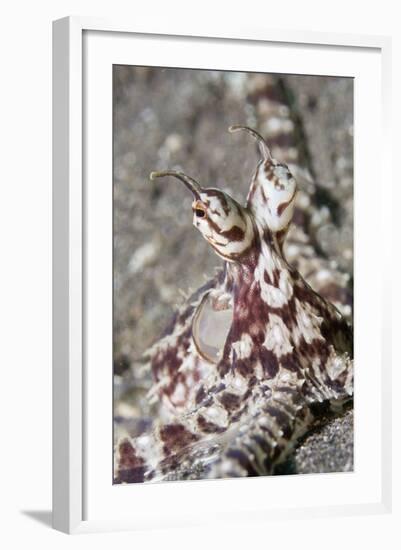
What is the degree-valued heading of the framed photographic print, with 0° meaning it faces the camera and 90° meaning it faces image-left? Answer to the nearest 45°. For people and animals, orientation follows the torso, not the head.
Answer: approximately 315°
